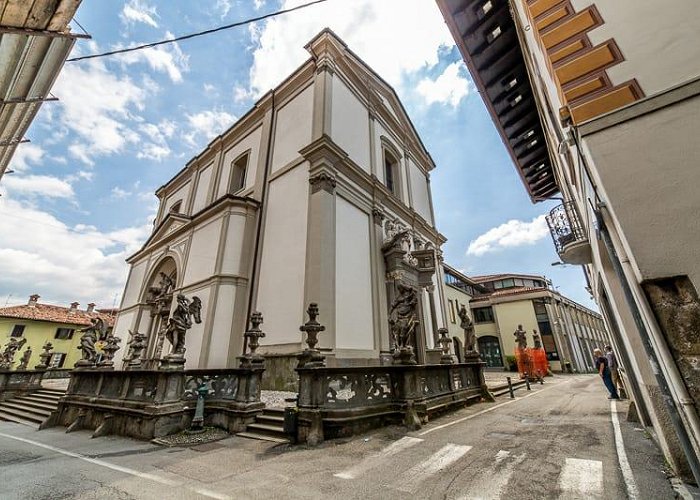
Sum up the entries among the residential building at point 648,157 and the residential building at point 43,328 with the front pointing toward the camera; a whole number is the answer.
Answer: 1

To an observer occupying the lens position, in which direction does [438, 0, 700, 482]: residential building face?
facing to the left of the viewer

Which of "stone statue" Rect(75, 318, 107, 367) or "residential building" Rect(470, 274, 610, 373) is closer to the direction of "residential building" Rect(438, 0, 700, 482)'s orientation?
the stone statue

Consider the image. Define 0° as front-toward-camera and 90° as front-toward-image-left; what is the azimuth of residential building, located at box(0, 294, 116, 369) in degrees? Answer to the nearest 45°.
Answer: approximately 0°

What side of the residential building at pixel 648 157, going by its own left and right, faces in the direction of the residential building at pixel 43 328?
front

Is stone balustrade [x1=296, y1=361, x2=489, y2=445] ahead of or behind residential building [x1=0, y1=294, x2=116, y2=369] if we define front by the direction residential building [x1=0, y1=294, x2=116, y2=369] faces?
ahead

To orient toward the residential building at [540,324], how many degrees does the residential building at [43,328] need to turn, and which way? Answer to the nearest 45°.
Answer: approximately 45° to its left
